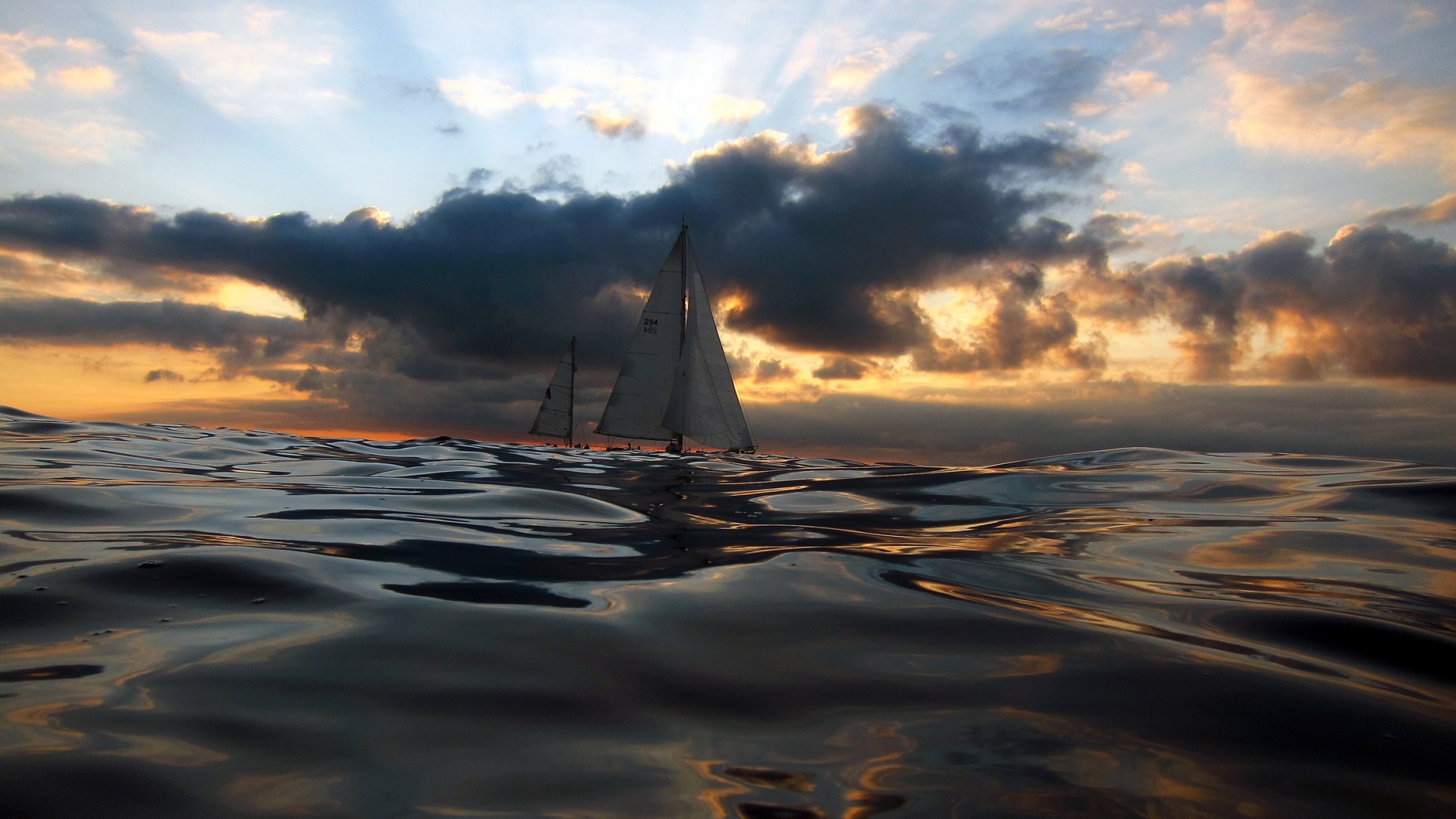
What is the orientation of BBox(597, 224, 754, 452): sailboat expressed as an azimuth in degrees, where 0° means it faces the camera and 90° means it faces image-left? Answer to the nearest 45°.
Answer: approximately 270°
